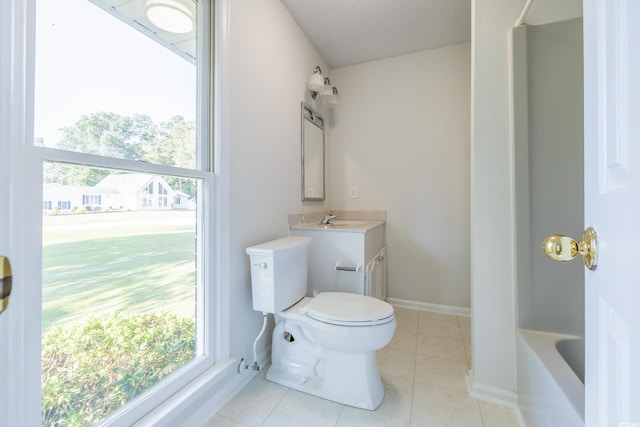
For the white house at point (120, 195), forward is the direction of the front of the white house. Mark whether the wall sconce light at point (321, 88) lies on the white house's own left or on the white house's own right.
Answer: on the white house's own left

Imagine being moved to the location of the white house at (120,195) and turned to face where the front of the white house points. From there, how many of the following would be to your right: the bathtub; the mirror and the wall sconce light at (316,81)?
0

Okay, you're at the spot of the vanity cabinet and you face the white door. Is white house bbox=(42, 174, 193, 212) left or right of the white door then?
right

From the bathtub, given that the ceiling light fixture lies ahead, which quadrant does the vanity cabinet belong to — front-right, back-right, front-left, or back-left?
front-right

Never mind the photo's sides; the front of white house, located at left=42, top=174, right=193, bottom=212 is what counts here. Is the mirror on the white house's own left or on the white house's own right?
on the white house's own left

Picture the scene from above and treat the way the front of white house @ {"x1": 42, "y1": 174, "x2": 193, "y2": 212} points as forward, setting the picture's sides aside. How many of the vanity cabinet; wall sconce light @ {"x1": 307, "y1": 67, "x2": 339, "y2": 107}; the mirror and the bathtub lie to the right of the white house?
0

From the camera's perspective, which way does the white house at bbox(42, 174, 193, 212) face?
toward the camera

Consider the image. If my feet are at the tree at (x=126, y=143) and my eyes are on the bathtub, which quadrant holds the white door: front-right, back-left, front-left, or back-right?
front-right

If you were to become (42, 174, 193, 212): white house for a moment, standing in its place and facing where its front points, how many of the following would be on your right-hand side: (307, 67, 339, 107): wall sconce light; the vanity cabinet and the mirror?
0

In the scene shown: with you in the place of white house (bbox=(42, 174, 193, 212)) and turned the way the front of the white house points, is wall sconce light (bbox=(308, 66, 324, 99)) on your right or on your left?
on your left

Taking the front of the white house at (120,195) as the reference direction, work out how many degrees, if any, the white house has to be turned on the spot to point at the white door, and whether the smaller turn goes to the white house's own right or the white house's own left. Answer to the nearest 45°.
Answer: approximately 45° to the white house's own left
